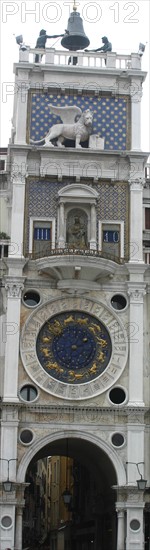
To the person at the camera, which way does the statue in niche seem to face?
facing the viewer
